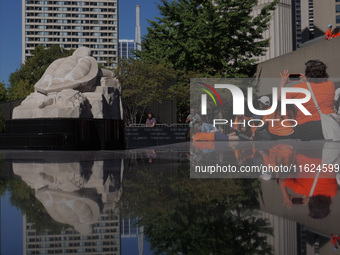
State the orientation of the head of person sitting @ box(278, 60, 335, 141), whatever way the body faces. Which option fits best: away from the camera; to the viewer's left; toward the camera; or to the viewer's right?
away from the camera

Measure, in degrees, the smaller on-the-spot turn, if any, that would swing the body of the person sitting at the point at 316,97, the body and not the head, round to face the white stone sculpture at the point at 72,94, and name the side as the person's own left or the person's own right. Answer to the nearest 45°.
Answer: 0° — they already face it

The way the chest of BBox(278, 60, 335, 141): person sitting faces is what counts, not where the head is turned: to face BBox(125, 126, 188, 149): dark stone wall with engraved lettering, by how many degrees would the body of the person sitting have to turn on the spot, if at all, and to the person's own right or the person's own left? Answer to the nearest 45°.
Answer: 0° — they already face it

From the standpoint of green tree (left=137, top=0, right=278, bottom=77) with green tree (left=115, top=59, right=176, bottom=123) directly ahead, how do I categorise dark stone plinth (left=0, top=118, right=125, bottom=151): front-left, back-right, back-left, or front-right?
front-left

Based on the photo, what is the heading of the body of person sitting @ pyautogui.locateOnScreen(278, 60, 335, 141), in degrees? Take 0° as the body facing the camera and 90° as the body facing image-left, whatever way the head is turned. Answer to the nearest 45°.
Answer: approximately 135°

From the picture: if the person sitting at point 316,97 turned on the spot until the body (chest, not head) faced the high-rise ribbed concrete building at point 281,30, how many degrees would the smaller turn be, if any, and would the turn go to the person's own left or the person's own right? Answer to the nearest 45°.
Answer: approximately 45° to the person's own right

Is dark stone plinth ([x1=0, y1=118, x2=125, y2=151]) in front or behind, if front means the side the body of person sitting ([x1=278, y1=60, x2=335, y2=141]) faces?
in front

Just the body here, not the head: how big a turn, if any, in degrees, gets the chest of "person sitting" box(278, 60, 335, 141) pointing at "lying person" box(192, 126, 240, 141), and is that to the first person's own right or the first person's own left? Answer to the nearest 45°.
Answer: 0° — they already face them

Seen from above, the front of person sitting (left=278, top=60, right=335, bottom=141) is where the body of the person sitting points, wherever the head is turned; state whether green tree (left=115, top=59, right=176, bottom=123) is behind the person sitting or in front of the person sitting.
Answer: in front
